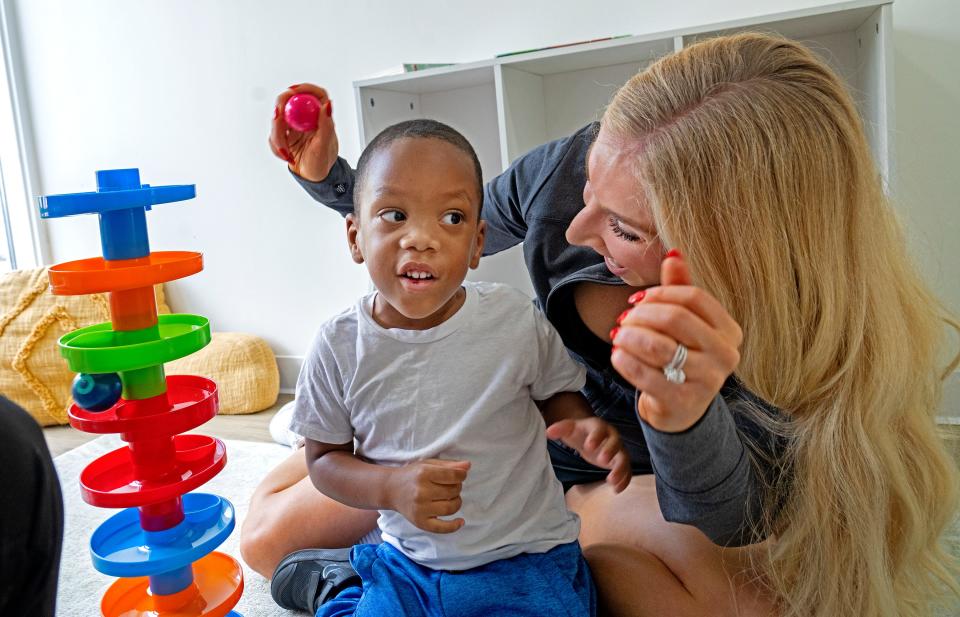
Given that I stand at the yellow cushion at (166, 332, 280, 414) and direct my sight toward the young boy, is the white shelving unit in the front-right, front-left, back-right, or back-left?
front-left

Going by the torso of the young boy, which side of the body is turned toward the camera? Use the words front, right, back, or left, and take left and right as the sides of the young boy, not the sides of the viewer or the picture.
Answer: front

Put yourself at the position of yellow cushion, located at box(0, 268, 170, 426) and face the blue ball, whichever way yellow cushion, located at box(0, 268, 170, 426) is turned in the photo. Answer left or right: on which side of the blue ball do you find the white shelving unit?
left

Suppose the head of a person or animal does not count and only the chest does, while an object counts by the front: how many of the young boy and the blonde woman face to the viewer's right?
0

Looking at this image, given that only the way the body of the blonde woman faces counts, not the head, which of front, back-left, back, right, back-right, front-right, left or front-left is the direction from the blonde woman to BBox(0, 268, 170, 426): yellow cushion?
right

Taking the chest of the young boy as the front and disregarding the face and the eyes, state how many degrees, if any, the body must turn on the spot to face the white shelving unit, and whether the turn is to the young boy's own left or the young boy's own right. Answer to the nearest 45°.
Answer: approximately 180°

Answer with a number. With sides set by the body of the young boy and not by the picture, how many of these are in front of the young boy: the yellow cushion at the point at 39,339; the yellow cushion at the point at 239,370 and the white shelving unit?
0

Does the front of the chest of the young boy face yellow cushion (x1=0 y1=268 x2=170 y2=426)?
no

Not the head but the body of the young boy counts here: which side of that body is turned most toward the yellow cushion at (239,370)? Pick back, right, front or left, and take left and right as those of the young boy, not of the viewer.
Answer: back

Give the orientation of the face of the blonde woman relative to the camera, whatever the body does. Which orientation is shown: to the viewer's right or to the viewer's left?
to the viewer's left
